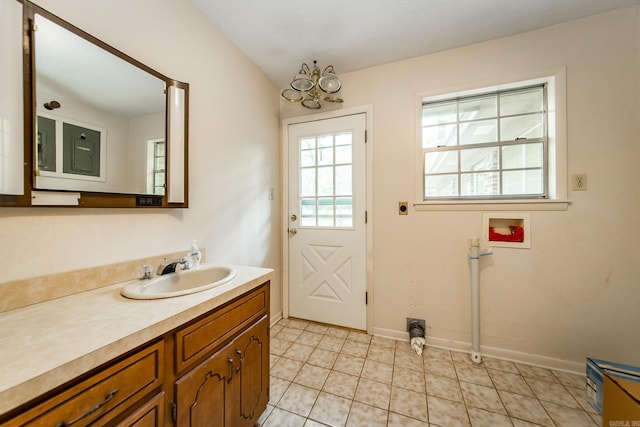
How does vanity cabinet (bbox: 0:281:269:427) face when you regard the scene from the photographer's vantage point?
facing the viewer and to the right of the viewer

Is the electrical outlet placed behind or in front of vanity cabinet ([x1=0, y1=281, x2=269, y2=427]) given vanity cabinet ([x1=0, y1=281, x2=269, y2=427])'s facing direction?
in front

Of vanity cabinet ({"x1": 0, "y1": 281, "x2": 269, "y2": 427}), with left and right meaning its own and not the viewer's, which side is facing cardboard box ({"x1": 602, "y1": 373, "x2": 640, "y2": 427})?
front

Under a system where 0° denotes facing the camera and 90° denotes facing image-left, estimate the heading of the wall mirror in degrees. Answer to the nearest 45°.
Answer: approximately 315°

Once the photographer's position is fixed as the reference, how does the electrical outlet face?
facing the viewer

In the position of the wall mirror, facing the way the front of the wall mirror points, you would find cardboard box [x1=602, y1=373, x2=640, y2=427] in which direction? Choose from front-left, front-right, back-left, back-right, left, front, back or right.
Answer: front

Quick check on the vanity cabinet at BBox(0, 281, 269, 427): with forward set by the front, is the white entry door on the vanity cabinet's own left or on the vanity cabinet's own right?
on the vanity cabinet's own left

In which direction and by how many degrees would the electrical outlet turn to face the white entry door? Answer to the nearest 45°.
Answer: approximately 45° to its right

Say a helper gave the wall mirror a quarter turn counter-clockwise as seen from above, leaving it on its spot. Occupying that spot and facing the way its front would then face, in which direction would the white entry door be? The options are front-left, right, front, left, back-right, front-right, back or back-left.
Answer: front-right

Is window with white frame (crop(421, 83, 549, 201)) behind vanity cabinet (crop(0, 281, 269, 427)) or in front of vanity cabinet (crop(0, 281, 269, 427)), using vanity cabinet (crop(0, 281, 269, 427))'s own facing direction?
in front

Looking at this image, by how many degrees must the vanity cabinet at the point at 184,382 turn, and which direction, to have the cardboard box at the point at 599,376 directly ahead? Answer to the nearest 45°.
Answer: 0° — it already faces it
